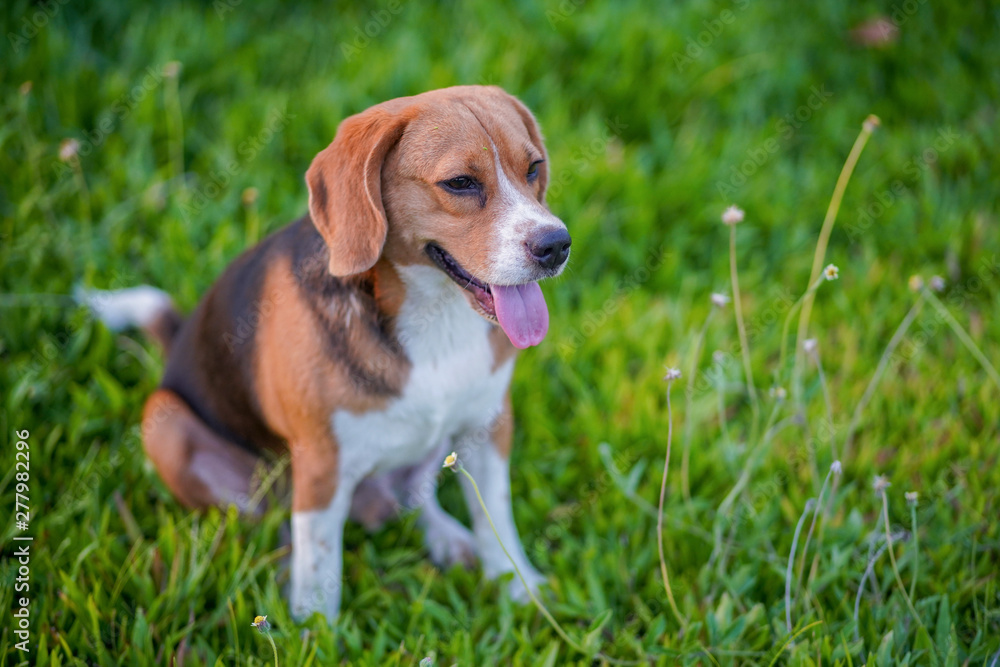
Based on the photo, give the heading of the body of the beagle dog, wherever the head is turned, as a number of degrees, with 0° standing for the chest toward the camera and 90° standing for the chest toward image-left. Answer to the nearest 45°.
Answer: approximately 315°
